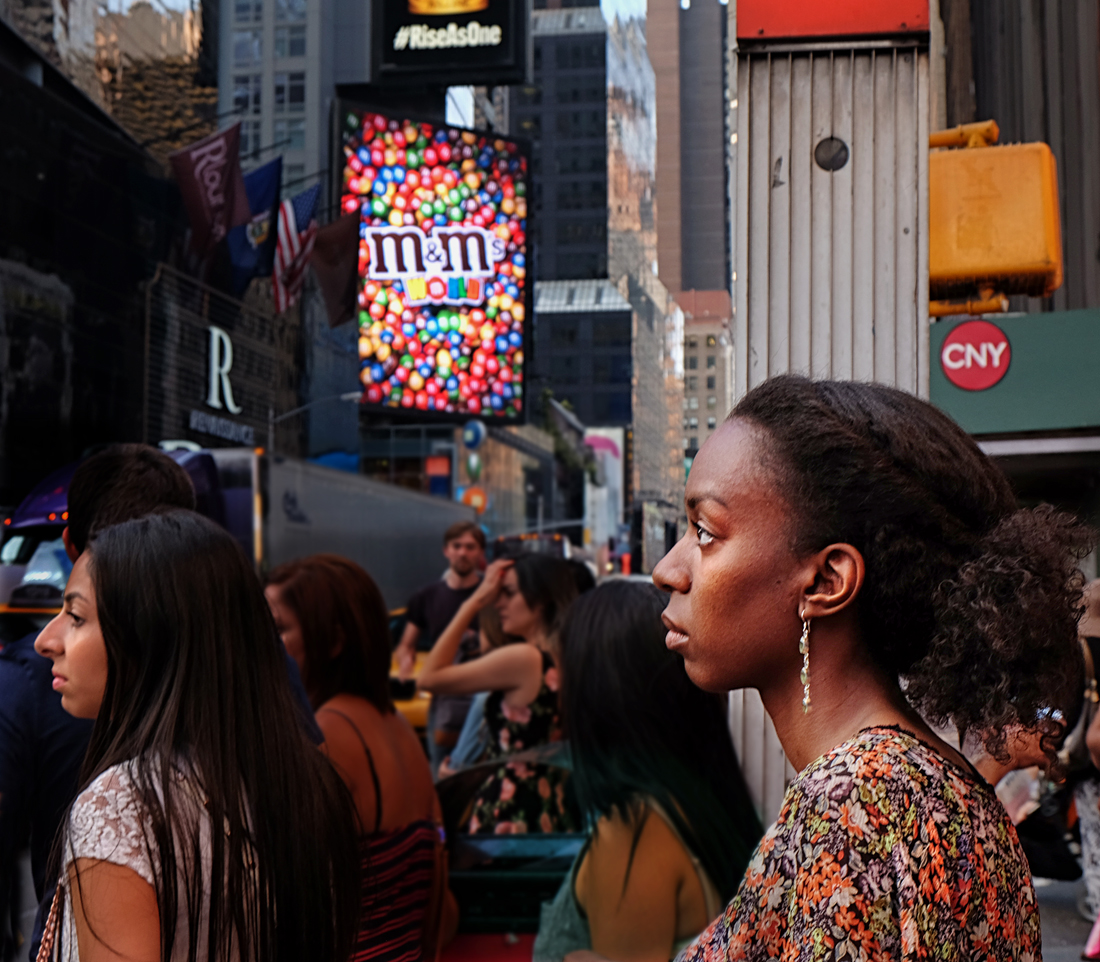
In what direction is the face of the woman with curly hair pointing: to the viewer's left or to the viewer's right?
to the viewer's left

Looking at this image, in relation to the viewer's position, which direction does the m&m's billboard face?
facing the viewer and to the right of the viewer

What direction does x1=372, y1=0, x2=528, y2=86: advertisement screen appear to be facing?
toward the camera

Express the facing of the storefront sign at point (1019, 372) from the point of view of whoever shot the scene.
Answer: facing the viewer

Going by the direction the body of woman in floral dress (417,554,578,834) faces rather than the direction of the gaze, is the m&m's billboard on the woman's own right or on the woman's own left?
on the woman's own right

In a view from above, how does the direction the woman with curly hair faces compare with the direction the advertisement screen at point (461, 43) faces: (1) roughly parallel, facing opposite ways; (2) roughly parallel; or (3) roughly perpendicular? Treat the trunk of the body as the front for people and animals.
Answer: roughly perpendicular

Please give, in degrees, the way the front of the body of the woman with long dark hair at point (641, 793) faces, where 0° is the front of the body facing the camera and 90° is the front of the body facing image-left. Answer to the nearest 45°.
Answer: approximately 135°

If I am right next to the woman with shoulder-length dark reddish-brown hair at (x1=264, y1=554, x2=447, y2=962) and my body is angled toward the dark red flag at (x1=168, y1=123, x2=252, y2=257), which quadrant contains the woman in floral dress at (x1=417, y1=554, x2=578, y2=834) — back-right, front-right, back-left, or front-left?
front-right

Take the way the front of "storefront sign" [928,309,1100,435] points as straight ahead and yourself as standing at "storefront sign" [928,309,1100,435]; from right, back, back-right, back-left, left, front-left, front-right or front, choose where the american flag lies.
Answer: back-right

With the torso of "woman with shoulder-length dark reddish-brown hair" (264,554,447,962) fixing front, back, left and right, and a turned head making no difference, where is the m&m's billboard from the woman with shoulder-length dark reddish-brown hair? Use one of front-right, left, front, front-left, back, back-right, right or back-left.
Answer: front-right

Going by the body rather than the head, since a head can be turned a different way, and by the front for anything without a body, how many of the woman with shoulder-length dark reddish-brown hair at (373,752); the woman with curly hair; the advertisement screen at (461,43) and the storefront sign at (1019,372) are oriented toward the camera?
2

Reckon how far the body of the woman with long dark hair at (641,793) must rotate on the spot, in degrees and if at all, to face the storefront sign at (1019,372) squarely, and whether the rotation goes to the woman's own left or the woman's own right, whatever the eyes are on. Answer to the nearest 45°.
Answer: approximately 90° to the woman's own right

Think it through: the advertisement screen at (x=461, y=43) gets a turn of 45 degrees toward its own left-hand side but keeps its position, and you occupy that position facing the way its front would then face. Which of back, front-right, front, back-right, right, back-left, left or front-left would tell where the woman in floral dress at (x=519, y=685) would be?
front-right

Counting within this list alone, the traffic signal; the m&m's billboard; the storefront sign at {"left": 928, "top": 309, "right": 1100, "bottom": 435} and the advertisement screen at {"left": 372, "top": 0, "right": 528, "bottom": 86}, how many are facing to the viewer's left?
0

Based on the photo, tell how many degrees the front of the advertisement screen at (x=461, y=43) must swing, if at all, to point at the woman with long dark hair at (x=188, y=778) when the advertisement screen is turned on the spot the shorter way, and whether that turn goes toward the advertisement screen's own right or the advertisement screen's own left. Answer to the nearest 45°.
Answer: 0° — it already faces them

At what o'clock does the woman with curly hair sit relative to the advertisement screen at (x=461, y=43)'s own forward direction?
The woman with curly hair is roughly at 12 o'clock from the advertisement screen.

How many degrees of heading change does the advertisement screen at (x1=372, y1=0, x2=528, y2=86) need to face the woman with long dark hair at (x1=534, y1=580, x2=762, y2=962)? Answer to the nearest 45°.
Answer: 0° — it already faces them

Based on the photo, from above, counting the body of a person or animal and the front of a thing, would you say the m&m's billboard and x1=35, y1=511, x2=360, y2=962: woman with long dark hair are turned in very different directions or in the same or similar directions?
very different directions
